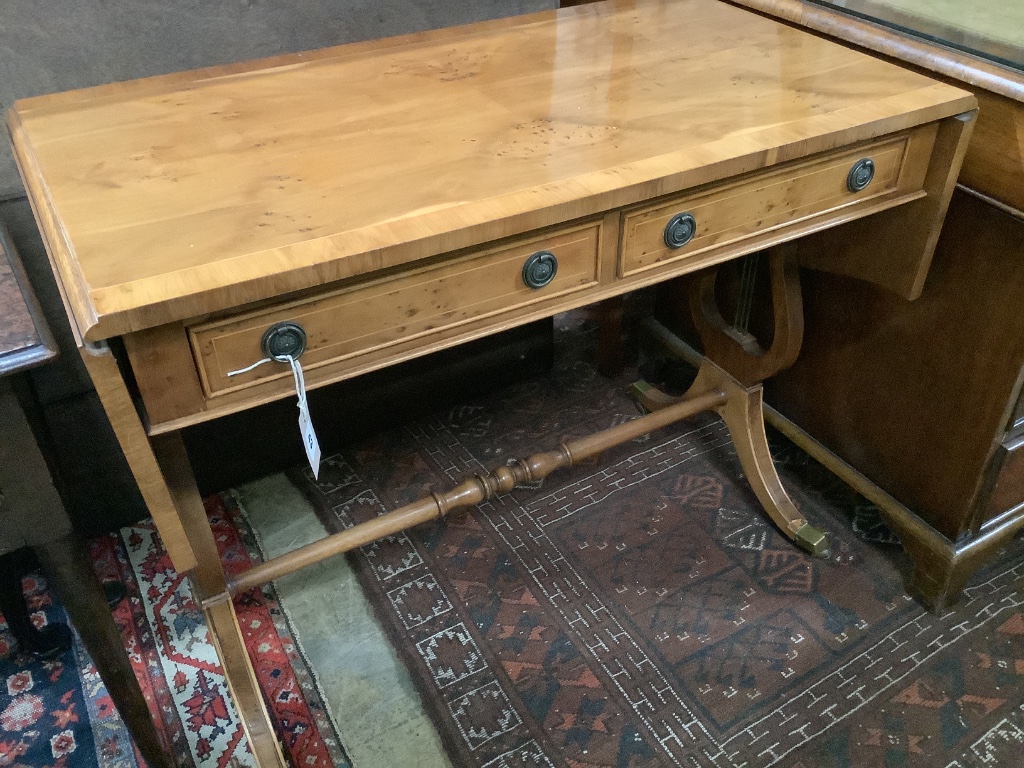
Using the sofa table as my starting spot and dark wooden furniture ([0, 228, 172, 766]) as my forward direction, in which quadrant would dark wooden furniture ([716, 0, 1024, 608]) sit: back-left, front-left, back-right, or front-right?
back-left

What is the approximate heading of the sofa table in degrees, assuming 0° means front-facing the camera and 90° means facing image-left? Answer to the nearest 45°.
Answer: approximately 315°

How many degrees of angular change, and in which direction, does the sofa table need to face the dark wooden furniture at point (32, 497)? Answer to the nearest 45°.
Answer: approximately 90° to its right
